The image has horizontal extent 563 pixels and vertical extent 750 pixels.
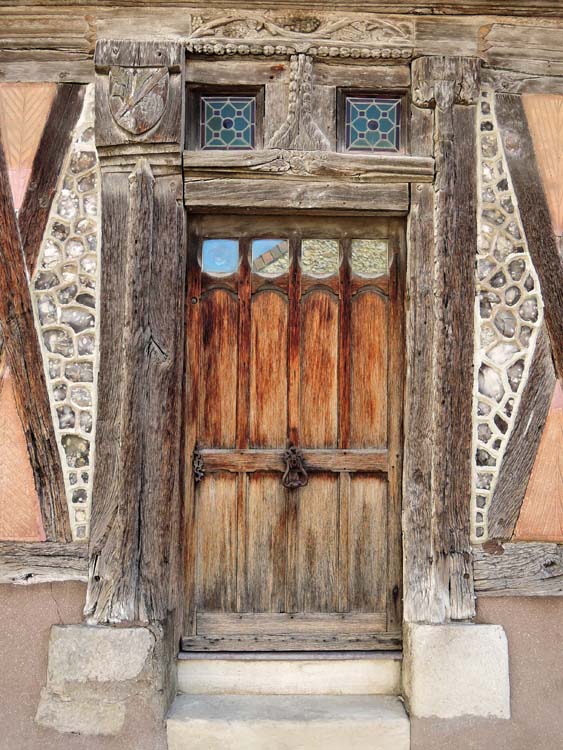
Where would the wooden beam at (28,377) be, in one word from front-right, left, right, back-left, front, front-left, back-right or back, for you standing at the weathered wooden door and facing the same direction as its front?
right

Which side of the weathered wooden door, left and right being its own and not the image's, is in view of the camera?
front

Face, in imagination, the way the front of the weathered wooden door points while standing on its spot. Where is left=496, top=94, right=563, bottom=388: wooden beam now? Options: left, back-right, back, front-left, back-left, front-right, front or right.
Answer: left

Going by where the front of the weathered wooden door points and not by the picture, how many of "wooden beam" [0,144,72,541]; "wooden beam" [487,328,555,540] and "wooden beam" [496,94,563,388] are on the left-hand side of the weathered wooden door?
2

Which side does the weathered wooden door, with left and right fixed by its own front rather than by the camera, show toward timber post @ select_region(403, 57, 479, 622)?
left

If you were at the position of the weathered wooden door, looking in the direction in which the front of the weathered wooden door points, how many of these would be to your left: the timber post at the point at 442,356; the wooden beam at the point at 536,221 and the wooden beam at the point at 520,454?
3
